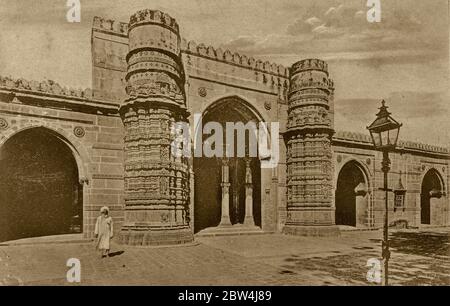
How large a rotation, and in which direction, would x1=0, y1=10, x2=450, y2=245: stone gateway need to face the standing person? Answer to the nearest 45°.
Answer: approximately 45° to its right

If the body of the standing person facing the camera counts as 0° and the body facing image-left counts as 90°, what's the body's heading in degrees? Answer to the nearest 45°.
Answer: approximately 0°

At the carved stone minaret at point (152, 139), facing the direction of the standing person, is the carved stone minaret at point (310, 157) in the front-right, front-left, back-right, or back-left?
back-left

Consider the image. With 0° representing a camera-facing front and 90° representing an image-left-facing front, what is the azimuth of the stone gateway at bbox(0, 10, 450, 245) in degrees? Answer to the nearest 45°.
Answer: approximately 315°
